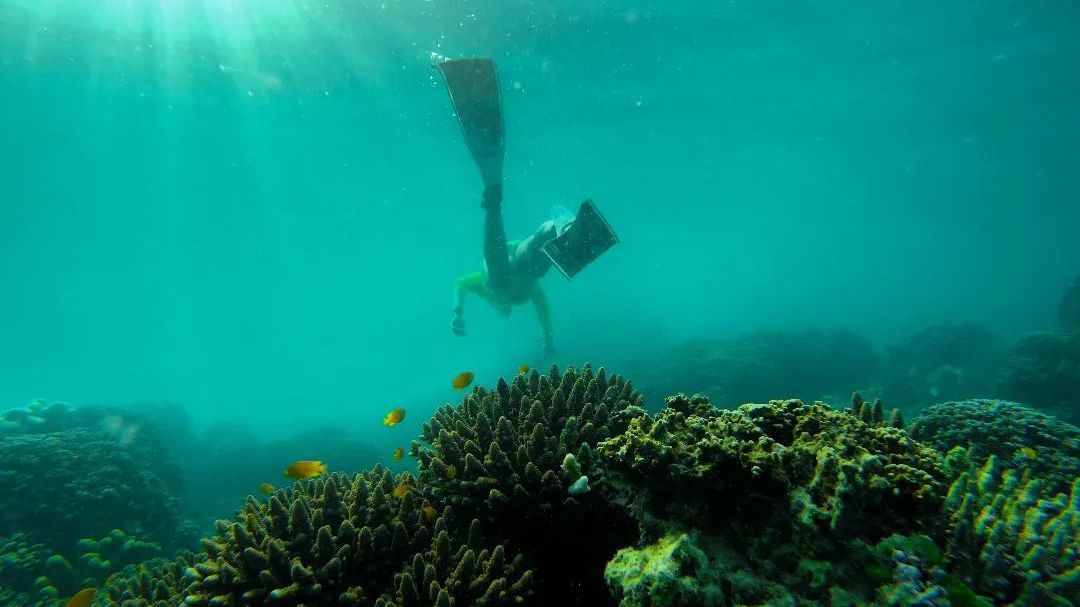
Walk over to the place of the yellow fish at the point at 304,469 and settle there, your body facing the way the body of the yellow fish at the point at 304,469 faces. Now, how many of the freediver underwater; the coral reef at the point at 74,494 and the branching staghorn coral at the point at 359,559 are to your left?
1
